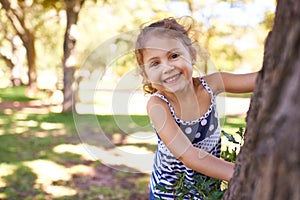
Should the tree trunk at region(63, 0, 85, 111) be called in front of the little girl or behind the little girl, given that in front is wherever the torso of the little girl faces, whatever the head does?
behind

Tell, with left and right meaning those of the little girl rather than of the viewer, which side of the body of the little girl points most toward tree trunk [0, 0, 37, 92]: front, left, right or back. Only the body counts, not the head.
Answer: back

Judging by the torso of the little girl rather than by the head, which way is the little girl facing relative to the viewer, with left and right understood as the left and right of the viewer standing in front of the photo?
facing the viewer and to the right of the viewer
